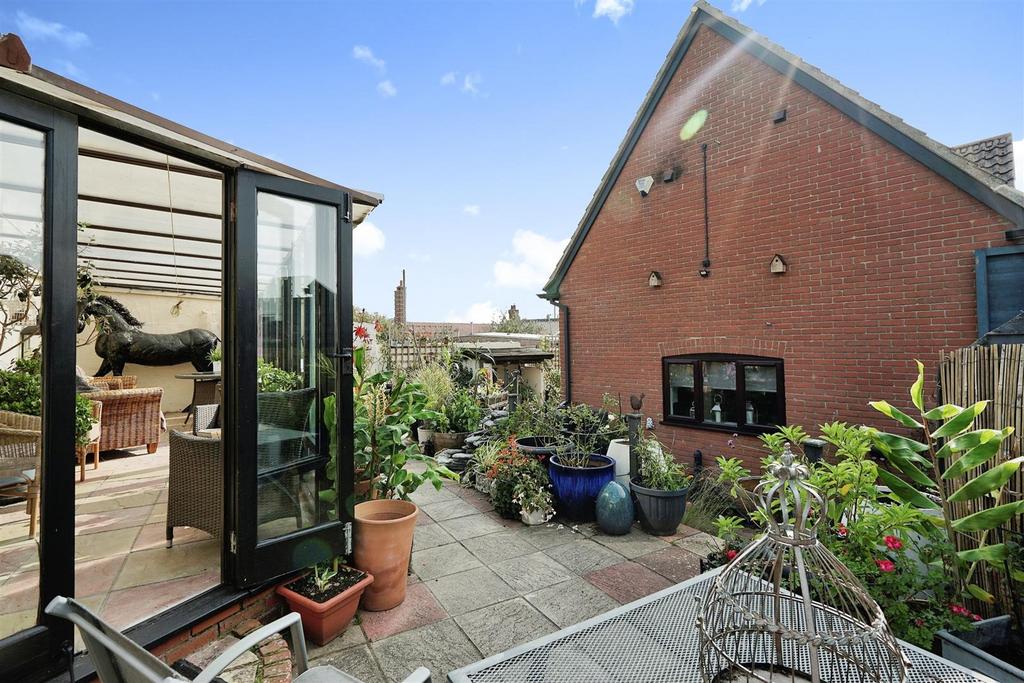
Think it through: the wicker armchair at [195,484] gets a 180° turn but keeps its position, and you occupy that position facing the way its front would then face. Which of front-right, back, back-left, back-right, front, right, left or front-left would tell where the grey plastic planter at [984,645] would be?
left

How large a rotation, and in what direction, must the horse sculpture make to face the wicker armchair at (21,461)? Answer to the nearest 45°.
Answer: approximately 90° to its left

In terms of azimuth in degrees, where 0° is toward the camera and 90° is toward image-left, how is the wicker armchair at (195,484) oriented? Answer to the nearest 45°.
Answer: approximately 225°

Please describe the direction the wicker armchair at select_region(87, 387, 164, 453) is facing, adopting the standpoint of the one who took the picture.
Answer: facing away from the viewer

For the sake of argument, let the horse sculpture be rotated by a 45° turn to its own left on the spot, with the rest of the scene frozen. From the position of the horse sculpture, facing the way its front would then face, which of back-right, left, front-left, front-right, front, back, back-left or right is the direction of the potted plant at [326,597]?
front-left

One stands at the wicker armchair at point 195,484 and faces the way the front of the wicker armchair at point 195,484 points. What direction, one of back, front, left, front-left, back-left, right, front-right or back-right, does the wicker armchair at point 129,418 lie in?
front-left

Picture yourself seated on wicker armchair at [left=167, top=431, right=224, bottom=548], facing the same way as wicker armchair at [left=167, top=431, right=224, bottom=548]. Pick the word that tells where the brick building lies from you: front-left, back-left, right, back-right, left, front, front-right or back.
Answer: front-right

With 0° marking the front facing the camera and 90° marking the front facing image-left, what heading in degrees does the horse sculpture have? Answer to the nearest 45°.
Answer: approximately 90°

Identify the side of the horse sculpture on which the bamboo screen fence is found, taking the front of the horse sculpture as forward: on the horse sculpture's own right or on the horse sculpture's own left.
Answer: on the horse sculpture's own left

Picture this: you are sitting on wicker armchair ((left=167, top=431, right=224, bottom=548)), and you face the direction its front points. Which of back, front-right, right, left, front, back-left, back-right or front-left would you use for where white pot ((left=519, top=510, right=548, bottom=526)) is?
front-right

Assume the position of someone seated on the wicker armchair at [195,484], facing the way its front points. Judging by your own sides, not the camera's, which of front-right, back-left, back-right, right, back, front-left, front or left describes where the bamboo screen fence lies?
right
